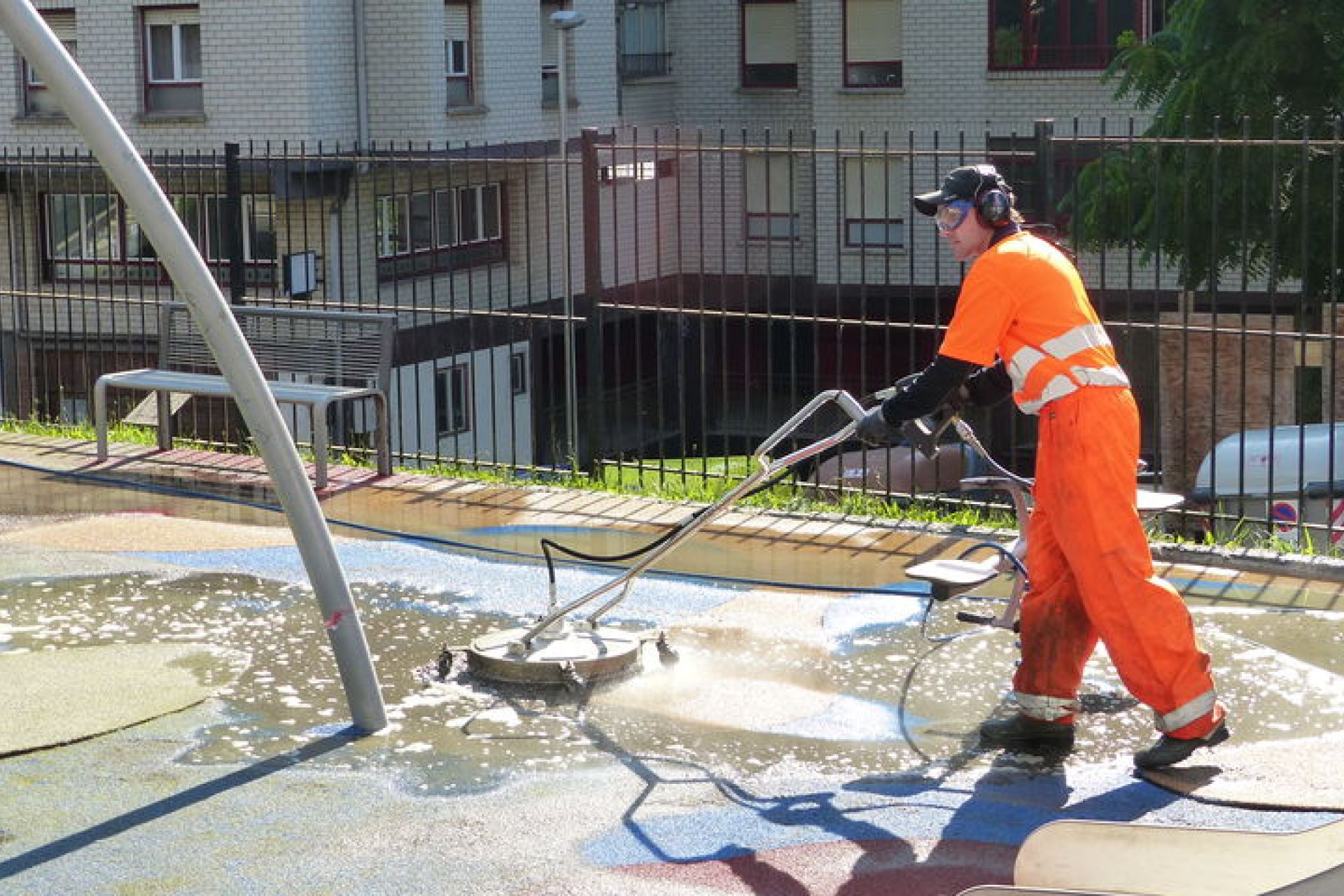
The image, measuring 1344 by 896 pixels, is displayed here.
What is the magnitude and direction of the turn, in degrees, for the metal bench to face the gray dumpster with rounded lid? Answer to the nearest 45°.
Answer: approximately 90° to its left

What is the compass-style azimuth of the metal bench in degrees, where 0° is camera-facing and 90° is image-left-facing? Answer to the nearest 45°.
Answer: approximately 45°

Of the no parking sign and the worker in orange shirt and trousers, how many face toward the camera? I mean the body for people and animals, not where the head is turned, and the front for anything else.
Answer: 1

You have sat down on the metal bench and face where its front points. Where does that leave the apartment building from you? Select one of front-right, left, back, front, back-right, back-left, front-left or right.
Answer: back-right

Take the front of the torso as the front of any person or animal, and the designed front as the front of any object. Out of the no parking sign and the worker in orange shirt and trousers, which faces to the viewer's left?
the worker in orange shirt and trousers

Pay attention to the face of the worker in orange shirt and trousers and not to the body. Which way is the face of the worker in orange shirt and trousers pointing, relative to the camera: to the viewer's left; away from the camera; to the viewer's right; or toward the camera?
to the viewer's left

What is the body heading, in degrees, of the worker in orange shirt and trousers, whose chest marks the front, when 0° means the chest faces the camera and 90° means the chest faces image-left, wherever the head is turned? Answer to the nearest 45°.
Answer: approximately 90°

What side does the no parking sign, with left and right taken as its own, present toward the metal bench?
right

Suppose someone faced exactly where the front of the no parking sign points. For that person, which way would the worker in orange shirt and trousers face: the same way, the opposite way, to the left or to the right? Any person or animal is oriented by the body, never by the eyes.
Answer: to the right
